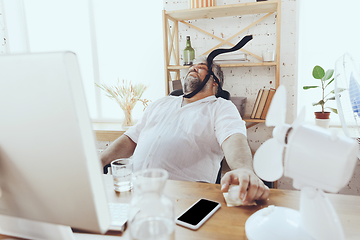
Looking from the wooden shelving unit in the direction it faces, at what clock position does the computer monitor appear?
The computer monitor is roughly at 12 o'clock from the wooden shelving unit.

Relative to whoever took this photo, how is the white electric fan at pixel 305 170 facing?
facing to the left of the viewer

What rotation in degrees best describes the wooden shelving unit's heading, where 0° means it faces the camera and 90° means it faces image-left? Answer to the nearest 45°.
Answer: approximately 0°

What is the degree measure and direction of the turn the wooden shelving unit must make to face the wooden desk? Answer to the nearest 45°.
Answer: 0° — it already faces it

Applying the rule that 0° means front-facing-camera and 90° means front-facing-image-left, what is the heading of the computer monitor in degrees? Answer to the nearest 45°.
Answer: approximately 225°

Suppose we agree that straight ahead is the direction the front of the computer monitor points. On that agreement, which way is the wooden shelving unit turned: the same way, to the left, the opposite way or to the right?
the opposite way

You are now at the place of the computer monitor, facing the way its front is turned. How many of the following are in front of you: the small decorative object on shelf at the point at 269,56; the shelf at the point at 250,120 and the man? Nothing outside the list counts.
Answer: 3
